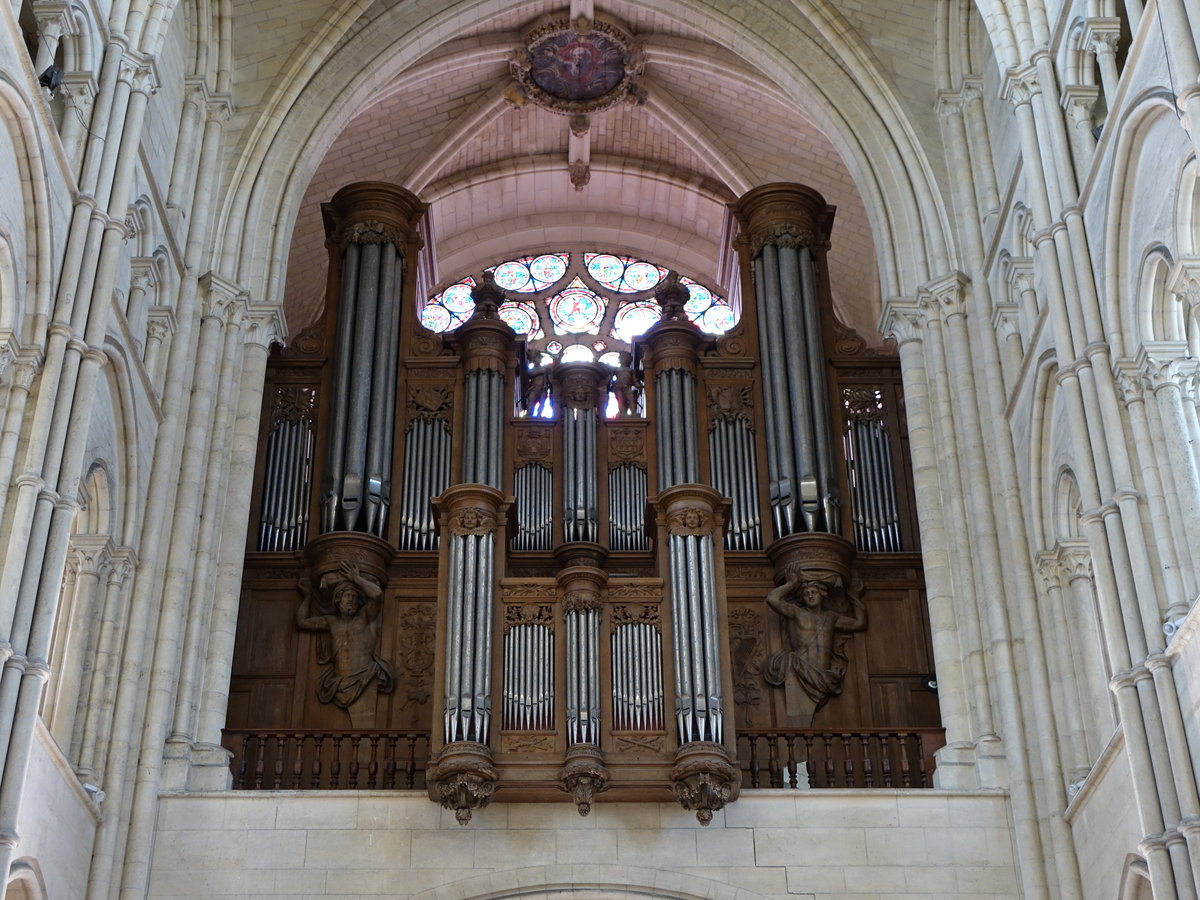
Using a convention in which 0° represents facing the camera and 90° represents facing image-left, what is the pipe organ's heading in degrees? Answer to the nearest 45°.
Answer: approximately 0°
